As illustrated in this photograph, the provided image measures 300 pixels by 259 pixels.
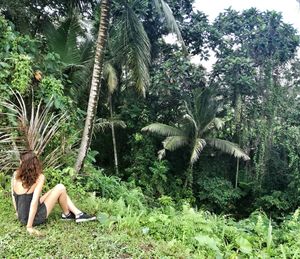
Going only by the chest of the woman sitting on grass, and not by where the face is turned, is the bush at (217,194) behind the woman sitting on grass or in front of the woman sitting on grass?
in front

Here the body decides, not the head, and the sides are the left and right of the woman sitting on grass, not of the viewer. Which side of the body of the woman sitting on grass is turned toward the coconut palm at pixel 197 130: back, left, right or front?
front

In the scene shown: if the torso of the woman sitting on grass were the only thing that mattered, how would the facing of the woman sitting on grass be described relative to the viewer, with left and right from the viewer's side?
facing away from the viewer and to the right of the viewer
